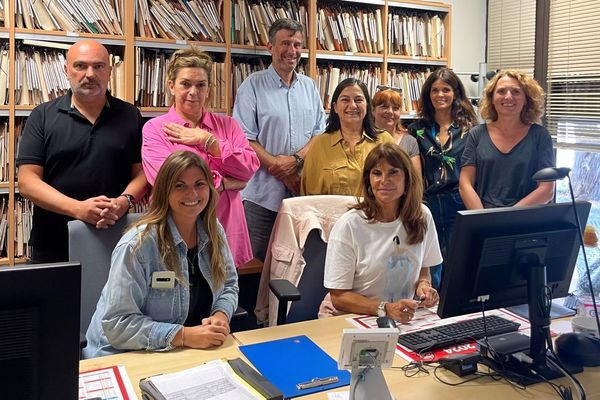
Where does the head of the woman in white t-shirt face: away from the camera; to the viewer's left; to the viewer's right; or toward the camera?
toward the camera

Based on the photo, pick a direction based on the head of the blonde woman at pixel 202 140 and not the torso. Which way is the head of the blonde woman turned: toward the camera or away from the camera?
toward the camera

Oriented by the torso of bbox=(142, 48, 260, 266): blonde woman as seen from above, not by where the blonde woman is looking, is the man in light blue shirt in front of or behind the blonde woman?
behind

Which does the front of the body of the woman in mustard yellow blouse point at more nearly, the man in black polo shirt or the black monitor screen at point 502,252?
the black monitor screen

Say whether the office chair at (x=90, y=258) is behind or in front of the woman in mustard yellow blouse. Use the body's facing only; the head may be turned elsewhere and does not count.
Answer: in front

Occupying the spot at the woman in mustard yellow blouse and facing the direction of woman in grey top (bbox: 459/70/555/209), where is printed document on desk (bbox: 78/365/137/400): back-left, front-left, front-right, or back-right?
back-right

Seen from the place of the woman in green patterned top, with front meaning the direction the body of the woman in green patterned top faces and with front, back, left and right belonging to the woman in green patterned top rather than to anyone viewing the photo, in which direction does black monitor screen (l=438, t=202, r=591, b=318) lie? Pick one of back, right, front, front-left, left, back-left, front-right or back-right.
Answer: front

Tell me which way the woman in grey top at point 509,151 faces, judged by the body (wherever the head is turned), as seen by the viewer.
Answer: toward the camera

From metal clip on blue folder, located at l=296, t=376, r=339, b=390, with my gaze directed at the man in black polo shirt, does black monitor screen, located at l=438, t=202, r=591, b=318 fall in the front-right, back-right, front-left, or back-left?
back-right

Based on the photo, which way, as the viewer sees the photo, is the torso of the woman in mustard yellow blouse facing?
toward the camera

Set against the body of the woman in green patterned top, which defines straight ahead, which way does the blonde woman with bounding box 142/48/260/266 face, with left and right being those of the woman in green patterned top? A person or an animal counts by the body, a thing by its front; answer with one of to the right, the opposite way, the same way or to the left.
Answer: the same way

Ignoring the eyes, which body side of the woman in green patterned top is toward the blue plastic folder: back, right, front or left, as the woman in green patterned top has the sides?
front

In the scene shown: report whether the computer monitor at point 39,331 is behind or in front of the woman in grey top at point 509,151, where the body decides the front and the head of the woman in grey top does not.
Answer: in front

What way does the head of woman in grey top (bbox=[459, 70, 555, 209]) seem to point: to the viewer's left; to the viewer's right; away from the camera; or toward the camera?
toward the camera

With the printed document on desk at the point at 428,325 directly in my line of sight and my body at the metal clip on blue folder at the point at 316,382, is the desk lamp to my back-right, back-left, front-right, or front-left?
front-right
